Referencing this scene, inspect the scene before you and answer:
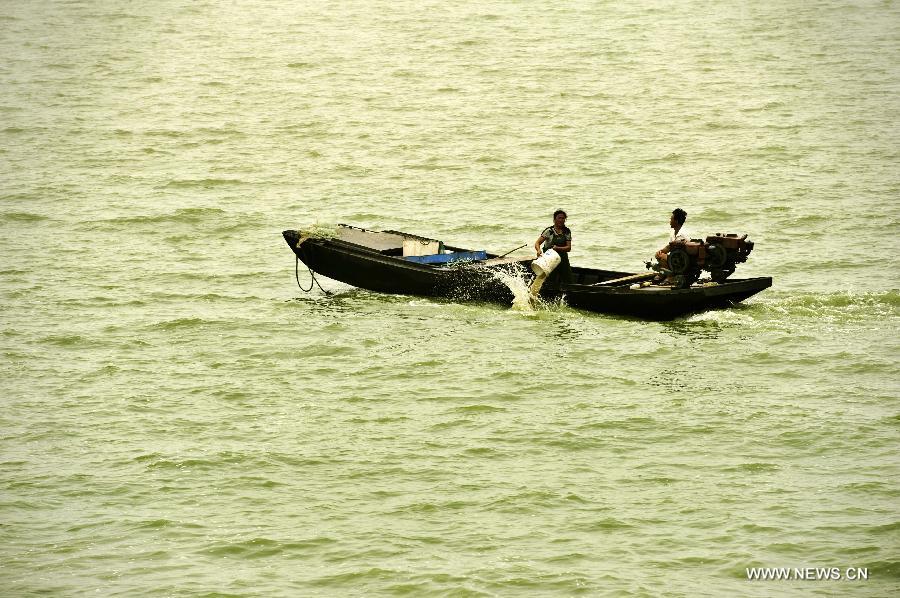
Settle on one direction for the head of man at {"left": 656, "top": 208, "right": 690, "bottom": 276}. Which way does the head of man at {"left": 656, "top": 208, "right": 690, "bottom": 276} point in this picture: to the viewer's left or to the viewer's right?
to the viewer's left

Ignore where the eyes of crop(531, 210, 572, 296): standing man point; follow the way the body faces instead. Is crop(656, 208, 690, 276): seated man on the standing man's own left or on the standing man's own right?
on the standing man's own left

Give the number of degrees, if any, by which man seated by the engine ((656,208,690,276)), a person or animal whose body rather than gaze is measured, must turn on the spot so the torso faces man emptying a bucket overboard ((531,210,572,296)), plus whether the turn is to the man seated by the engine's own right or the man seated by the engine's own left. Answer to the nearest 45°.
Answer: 0° — they already face them

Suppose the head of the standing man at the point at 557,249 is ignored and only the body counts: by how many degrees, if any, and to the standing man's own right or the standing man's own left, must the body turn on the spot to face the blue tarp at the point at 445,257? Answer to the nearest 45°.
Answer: approximately 90° to the standing man's own right

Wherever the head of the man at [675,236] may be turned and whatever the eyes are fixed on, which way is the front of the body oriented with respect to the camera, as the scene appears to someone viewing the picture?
to the viewer's left

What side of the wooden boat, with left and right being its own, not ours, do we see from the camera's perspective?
left

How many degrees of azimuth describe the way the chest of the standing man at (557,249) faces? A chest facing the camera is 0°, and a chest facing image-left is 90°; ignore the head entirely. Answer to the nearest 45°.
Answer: approximately 45°

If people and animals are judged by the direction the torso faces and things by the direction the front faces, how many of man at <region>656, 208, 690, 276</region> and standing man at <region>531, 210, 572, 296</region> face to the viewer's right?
0
